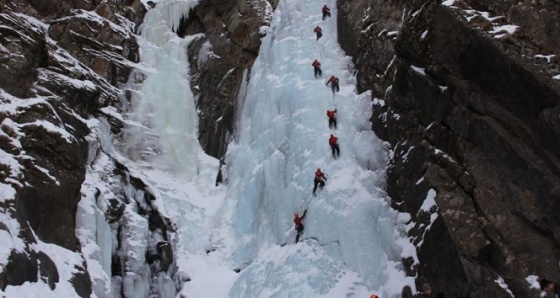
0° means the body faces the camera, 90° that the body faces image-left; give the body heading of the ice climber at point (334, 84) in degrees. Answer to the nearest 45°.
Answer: approximately 180°

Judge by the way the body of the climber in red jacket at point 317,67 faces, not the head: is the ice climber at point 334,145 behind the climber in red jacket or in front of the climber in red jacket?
behind

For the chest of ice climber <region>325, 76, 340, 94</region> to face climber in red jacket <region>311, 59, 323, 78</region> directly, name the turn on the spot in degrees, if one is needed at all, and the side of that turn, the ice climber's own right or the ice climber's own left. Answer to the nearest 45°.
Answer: approximately 45° to the ice climber's own left

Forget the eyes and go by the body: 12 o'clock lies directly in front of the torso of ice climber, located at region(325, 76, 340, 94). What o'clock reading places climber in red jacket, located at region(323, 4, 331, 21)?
The climber in red jacket is roughly at 12 o'clock from the ice climber.

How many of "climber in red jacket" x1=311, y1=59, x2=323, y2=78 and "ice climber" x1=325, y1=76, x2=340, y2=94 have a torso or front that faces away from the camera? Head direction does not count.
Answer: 2

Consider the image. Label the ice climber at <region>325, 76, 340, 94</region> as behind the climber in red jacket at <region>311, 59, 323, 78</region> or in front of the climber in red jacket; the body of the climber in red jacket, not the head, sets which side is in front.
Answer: behind

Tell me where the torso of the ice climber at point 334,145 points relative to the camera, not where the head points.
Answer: away from the camera

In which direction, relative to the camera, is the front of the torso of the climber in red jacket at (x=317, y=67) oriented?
away from the camera

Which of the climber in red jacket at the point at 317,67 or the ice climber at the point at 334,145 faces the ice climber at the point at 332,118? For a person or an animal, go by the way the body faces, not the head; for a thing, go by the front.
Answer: the ice climber at the point at 334,145

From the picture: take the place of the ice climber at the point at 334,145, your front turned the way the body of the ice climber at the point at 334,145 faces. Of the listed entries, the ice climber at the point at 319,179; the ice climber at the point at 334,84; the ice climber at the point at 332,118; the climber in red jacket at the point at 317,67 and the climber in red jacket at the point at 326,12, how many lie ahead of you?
4

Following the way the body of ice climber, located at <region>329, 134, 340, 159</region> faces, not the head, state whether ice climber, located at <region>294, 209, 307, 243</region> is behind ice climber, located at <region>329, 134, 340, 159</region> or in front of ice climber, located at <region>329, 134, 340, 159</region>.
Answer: behind
